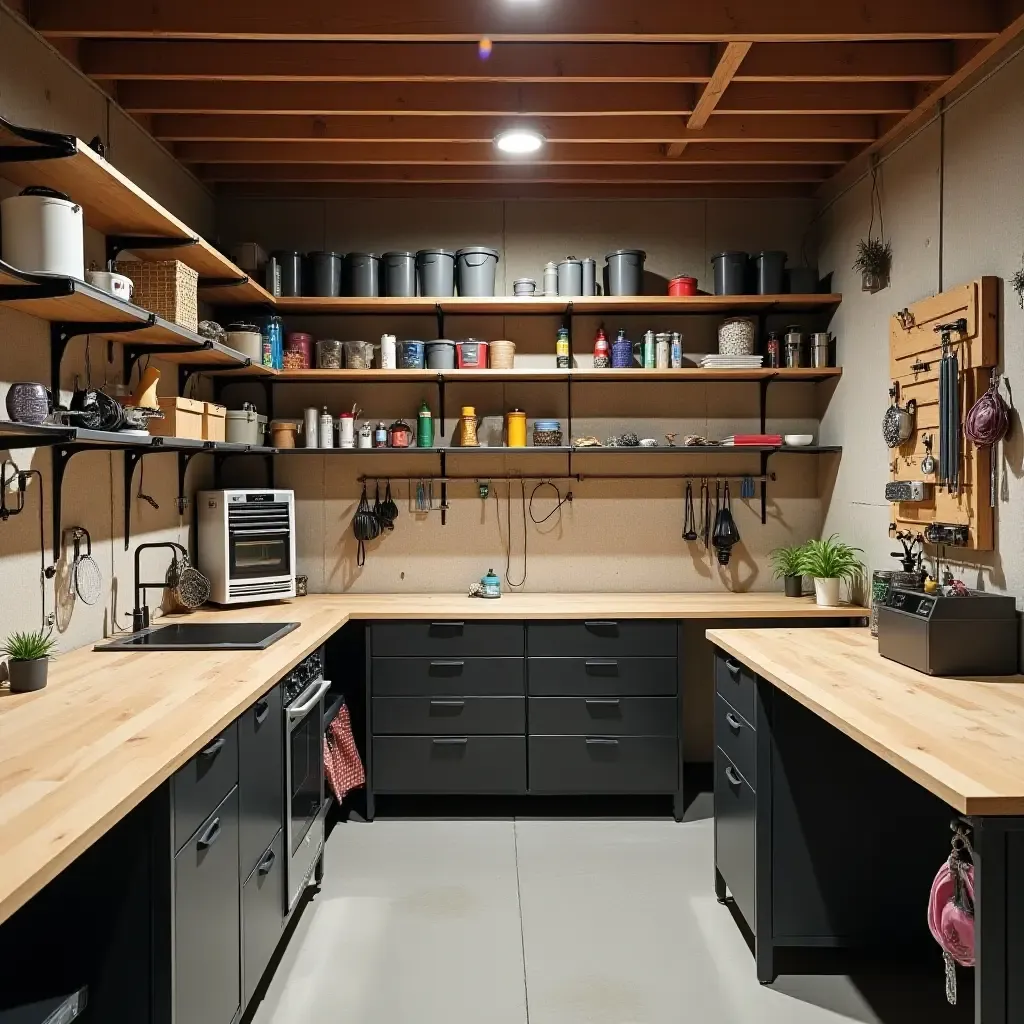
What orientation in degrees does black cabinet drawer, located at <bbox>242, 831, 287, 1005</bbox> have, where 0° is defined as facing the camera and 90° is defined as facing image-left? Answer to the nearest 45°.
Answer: approximately 270°

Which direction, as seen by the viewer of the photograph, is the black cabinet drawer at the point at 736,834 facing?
facing to the left of the viewer

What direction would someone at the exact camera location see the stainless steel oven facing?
facing to the right of the viewer

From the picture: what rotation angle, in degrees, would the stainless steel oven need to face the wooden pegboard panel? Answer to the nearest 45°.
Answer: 0° — it already faces it

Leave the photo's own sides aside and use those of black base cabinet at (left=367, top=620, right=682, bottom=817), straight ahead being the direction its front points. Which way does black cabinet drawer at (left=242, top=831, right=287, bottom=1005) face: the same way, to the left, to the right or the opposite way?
to the left

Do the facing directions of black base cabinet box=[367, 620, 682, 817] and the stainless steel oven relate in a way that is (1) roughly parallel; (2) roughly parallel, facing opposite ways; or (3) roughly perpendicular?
roughly perpendicular

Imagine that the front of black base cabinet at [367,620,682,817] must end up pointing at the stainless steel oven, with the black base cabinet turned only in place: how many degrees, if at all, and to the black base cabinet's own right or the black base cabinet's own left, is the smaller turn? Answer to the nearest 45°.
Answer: approximately 45° to the black base cabinet's own right

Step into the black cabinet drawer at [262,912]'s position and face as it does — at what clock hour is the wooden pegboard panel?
The wooden pegboard panel is roughly at 12 o'clock from the black cabinet drawer.

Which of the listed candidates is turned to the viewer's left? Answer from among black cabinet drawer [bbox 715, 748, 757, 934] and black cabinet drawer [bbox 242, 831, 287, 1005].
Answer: the black cabinet drawer [bbox 715, 748, 757, 934]
